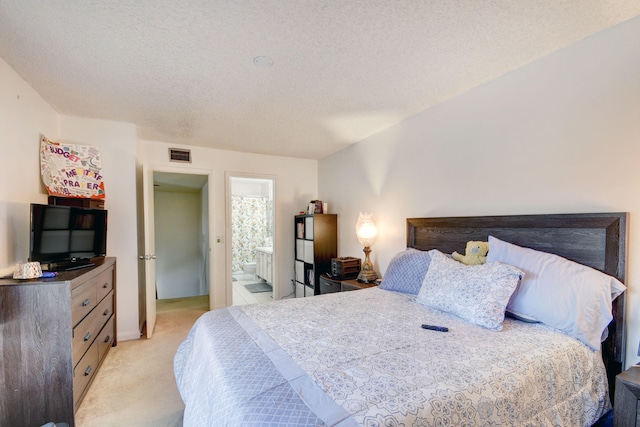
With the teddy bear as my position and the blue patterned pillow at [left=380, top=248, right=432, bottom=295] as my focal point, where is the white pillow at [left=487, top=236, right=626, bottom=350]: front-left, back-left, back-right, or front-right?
back-left

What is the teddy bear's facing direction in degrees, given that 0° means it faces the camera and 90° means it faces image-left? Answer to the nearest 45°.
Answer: approximately 45°

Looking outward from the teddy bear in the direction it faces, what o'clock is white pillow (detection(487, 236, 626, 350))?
The white pillow is roughly at 9 o'clock from the teddy bear.

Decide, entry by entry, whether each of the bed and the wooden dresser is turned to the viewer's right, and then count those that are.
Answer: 1

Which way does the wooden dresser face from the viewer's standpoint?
to the viewer's right

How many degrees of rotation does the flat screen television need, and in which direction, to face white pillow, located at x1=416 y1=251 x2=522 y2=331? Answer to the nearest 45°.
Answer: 0° — it already faces it

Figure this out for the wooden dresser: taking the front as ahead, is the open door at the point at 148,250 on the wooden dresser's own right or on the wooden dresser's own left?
on the wooden dresser's own left

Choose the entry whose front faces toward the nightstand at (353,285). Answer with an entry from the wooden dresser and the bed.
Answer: the wooden dresser

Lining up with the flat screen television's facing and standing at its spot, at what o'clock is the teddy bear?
The teddy bear is roughly at 12 o'clock from the flat screen television.

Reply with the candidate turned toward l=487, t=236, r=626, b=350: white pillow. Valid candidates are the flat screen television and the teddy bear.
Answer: the flat screen television

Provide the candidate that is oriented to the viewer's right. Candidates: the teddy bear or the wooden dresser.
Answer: the wooden dresser

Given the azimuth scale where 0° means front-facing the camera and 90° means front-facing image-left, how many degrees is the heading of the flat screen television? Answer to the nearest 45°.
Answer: approximately 315°

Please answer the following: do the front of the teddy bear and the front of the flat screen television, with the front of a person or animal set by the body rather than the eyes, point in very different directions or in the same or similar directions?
very different directions

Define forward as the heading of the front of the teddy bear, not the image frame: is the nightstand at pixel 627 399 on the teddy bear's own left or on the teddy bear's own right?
on the teddy bear's own left

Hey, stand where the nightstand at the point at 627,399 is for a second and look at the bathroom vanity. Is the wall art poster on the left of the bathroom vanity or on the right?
left
